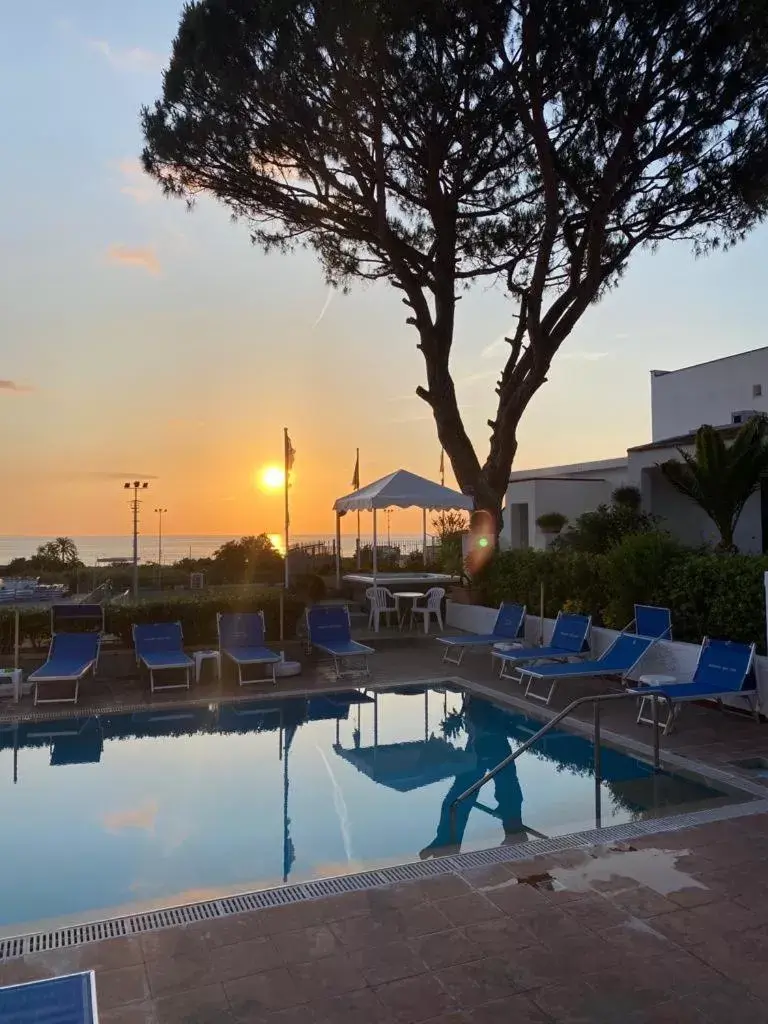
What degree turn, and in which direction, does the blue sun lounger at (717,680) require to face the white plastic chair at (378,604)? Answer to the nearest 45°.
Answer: approximately 90° to its right

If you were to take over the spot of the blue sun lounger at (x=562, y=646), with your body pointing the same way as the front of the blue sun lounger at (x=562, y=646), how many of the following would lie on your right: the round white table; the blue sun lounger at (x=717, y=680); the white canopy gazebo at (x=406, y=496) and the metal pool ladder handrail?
2

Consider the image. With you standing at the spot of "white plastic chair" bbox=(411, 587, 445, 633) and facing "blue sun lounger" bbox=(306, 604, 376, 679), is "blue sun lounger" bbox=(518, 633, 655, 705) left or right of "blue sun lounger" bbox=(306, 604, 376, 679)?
left

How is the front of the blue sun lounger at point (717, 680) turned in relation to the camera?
facing the viewer and to the left of the viewer

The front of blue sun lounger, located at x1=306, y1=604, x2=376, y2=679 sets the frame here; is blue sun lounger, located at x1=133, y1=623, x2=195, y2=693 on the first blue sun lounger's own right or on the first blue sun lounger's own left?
on the first blue sun lounger's own right

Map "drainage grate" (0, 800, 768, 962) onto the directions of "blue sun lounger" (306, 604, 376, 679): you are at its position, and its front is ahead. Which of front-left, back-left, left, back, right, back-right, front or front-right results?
front-right

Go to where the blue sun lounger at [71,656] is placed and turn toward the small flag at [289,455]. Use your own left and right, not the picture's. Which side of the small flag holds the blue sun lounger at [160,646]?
right

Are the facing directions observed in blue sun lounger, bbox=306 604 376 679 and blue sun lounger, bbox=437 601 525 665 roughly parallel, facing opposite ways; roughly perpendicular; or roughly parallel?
roughly perpendicular

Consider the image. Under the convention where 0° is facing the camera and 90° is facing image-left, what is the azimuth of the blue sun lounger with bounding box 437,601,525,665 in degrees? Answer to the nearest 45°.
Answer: approximately 45°
